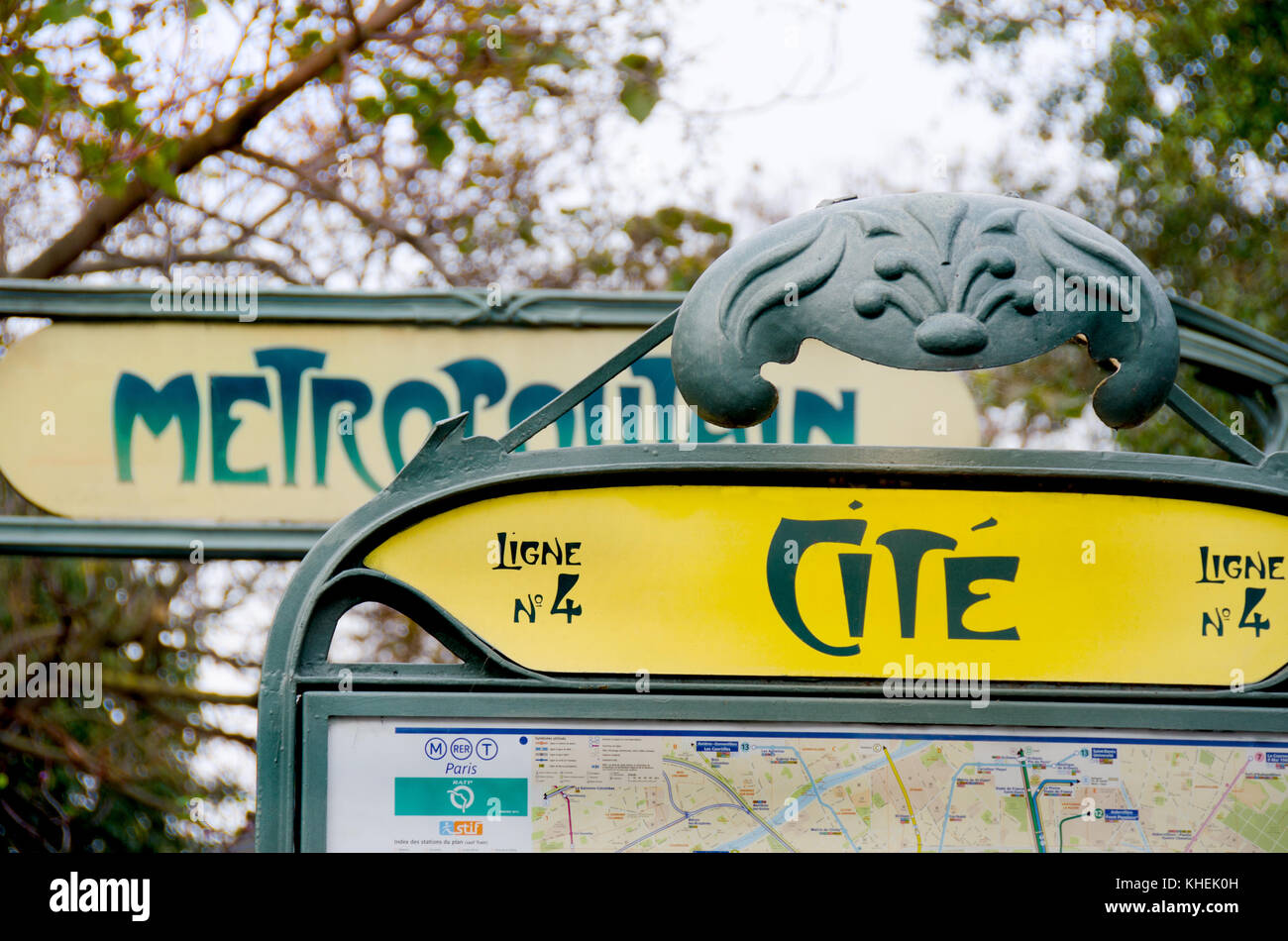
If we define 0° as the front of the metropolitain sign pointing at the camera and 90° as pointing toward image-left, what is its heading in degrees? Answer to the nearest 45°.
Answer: approximately 0°

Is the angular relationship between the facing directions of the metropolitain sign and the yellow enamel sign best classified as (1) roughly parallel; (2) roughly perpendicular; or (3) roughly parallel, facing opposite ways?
roughly parallel

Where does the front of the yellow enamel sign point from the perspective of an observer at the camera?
facing the viewer

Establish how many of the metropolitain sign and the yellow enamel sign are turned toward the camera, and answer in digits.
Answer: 2

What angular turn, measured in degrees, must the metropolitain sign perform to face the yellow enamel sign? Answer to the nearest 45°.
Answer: approximately 45° to its left
